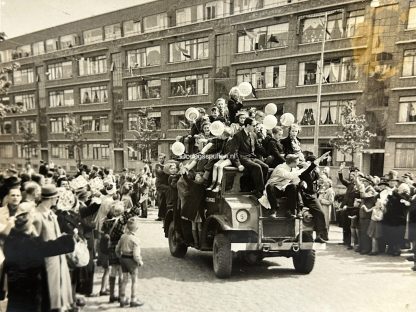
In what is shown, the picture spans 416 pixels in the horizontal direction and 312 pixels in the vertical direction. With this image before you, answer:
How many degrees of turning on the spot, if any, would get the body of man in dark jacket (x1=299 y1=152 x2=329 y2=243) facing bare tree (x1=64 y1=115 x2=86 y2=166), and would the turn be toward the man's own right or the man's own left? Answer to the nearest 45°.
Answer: approximately 135° to the man's own right

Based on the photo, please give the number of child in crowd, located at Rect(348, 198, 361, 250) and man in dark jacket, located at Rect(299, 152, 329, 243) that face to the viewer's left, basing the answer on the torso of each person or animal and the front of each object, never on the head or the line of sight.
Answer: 1

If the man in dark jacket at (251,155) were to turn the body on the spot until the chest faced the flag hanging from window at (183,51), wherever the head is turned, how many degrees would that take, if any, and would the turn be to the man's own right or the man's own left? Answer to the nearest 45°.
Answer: approximately 180°

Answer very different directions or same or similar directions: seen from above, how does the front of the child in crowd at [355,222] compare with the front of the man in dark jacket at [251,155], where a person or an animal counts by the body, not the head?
very different directions

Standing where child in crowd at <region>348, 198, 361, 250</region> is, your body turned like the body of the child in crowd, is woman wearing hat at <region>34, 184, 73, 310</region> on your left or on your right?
on your left

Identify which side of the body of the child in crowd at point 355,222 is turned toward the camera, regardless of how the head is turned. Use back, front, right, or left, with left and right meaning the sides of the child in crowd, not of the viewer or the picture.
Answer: left

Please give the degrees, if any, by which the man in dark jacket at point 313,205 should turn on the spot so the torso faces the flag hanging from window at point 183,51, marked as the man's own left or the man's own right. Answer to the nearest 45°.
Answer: approximately 180°

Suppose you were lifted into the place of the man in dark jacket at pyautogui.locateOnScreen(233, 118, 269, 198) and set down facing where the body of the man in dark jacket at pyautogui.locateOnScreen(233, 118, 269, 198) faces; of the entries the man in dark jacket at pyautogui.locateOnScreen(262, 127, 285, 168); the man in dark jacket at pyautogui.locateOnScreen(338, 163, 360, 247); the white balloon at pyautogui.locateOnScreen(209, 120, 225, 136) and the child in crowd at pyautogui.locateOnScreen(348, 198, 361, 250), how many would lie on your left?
3

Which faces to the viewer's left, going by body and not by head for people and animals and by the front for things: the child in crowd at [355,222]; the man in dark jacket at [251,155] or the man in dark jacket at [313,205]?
the child in crowd

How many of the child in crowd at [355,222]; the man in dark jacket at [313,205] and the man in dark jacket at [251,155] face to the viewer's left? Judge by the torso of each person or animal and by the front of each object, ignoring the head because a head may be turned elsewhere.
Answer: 1

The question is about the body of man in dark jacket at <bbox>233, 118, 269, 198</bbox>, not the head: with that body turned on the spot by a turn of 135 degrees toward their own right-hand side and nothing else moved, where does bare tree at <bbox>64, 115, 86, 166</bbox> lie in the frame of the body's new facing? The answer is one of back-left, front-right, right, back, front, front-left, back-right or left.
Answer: front

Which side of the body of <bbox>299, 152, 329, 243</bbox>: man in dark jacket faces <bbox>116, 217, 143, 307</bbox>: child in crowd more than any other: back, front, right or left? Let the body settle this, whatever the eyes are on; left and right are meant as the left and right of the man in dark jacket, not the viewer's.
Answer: right

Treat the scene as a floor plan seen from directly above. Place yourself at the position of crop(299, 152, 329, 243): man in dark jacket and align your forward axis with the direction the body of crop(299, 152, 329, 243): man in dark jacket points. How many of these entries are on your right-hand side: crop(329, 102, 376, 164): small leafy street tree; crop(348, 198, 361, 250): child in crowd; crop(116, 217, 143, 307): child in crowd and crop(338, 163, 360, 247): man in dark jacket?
1
